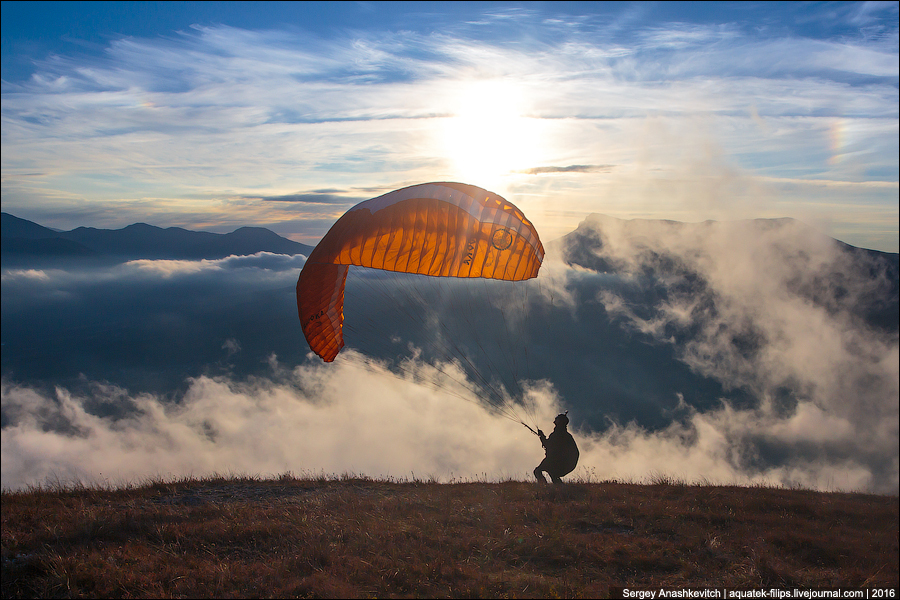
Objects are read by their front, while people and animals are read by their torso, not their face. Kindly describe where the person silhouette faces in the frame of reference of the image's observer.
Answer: facing to the left of the viewer
